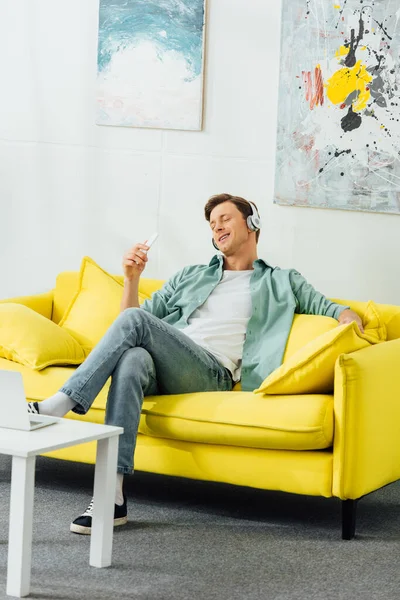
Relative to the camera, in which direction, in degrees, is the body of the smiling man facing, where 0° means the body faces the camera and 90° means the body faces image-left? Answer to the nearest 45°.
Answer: approximately 45°

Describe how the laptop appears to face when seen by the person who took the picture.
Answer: facing away from the viewer and to the right of the viewer

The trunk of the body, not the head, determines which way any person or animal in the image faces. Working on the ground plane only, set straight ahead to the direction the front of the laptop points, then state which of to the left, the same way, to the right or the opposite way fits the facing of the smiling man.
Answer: the opposite way

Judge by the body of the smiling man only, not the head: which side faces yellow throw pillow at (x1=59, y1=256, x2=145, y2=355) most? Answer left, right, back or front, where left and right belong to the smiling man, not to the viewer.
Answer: right

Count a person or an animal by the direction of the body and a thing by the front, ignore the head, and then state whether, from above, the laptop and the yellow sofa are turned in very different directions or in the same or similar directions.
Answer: very different directions

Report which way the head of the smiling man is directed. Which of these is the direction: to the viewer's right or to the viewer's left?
to the viewer's left

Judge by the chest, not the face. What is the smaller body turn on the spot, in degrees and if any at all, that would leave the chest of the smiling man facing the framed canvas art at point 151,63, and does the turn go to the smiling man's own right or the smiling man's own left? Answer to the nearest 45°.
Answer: approximately 135° to the smiling man's own right
